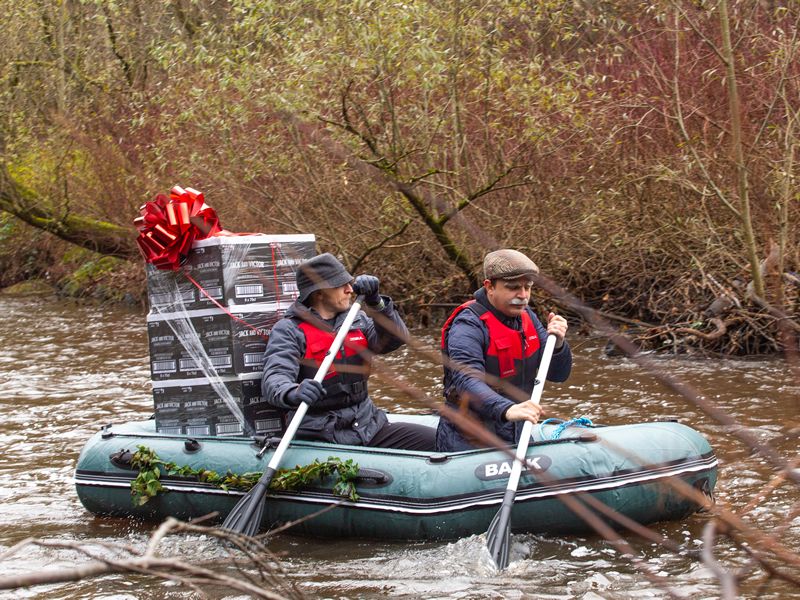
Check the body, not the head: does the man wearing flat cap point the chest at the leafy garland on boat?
no

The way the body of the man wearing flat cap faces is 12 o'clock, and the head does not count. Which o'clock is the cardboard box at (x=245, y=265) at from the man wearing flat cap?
The cardboard box is roughly at 5 o'clock from the man wearing flat cap.

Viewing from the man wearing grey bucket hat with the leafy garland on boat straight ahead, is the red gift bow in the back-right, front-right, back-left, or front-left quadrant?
front-right

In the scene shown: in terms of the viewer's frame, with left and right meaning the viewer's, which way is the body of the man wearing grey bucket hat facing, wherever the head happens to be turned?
facing the viewer and to the right of the viewer

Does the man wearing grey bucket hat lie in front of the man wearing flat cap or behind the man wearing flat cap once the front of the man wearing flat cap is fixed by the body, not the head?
behind

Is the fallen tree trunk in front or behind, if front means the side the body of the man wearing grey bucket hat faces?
behind

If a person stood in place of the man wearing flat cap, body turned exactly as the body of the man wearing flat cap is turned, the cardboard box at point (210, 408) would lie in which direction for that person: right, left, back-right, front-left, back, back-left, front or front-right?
back-right

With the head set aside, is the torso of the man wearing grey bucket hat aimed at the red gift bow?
no

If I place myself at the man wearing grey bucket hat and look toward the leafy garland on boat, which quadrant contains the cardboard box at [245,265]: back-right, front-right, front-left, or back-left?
front-right

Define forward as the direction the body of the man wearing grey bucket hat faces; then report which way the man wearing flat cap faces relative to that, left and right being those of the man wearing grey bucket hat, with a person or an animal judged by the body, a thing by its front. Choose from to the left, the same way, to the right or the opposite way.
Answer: the same way

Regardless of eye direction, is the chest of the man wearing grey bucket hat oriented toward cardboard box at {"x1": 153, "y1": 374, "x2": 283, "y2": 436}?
no

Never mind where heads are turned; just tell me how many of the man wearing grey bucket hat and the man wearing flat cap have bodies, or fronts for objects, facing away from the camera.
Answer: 0

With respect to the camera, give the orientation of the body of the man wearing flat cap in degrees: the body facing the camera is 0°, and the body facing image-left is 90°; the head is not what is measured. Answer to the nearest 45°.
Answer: approximately 315°
